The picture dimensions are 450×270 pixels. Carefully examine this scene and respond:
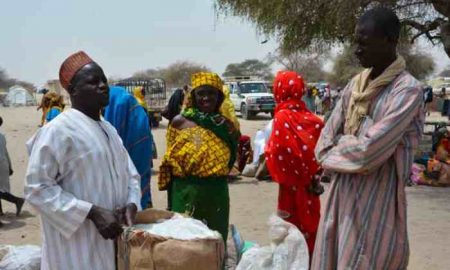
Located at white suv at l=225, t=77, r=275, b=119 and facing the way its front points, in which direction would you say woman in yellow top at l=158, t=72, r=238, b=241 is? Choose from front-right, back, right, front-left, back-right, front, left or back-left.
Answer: front-right

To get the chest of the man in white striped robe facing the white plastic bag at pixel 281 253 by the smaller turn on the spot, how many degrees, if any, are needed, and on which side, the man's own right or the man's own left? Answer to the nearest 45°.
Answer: approximately 90° to the man's own left

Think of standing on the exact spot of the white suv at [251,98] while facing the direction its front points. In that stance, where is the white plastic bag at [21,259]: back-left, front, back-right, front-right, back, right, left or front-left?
front-right

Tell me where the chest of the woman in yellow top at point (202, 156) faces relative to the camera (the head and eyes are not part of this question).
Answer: toward the camera

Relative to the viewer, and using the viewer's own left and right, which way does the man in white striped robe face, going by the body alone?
facing the viewer and to the right of the viewer

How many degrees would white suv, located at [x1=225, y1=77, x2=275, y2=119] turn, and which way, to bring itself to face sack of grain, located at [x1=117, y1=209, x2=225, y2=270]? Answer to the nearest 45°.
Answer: approximately 45° to its right

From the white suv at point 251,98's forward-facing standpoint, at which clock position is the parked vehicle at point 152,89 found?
The parked vehicle is roughly at 4 o'clock from the white suv.

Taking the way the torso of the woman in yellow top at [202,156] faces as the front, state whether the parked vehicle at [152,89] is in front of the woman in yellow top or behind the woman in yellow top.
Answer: behind

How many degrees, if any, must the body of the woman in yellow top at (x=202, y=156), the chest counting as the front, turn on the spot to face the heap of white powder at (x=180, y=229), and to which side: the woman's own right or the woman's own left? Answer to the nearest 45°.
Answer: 0° — they already face it

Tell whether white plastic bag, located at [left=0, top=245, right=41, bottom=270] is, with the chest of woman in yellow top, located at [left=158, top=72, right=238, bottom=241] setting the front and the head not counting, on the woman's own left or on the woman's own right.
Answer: on the woman's own right

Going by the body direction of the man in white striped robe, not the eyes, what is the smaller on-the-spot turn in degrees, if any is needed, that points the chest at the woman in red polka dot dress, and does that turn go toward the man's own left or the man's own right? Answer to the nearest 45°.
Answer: approximately 90° to the man's own left
